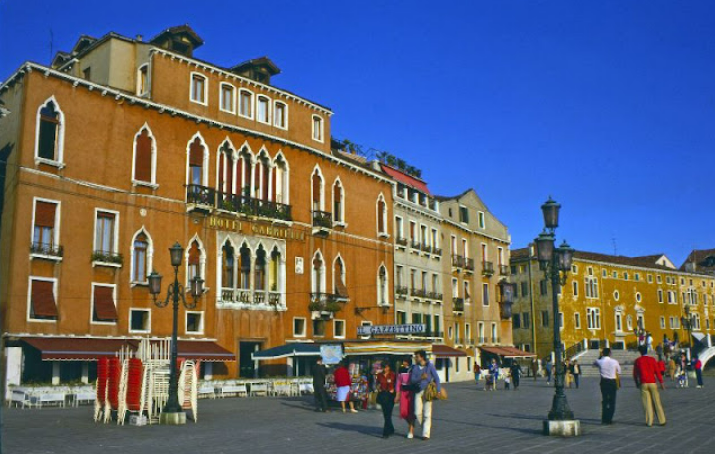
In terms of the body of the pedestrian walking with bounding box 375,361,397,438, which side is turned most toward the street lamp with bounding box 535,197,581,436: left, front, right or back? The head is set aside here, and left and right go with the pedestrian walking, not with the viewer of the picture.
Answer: left

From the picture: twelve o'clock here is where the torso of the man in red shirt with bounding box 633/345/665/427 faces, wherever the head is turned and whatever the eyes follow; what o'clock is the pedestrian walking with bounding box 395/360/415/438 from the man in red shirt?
The pedestrian walking is roughly at 8 o'clock from the man in red shirt.

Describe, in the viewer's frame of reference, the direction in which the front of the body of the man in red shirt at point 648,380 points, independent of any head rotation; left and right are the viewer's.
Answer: facing away from the viewer

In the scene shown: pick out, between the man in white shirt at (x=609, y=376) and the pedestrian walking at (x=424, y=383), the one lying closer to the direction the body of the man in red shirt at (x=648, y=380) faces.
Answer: the man in white shirt

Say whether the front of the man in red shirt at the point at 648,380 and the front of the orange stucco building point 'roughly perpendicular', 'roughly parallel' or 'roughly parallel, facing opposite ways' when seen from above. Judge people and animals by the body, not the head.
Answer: roughly perpendicular

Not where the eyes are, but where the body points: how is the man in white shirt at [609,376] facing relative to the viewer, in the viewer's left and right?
facing away from the viewer

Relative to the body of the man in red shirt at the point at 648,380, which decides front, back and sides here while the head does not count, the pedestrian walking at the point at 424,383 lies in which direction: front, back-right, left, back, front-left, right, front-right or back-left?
back-left

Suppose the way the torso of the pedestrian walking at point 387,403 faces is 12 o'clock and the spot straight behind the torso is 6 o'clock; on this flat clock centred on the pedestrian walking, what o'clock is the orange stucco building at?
The orange stucco building is roughly at 5 o'clock from the pedestrian walking.

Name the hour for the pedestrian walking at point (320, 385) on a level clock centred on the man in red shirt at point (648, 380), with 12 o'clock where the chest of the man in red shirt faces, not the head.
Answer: The pedestrian walking is roughly at 10 o'clock from the man in red shirt.
